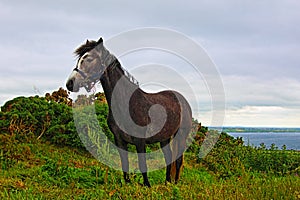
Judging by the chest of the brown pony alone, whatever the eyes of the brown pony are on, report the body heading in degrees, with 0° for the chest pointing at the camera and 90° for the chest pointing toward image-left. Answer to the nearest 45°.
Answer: approximately 45°
